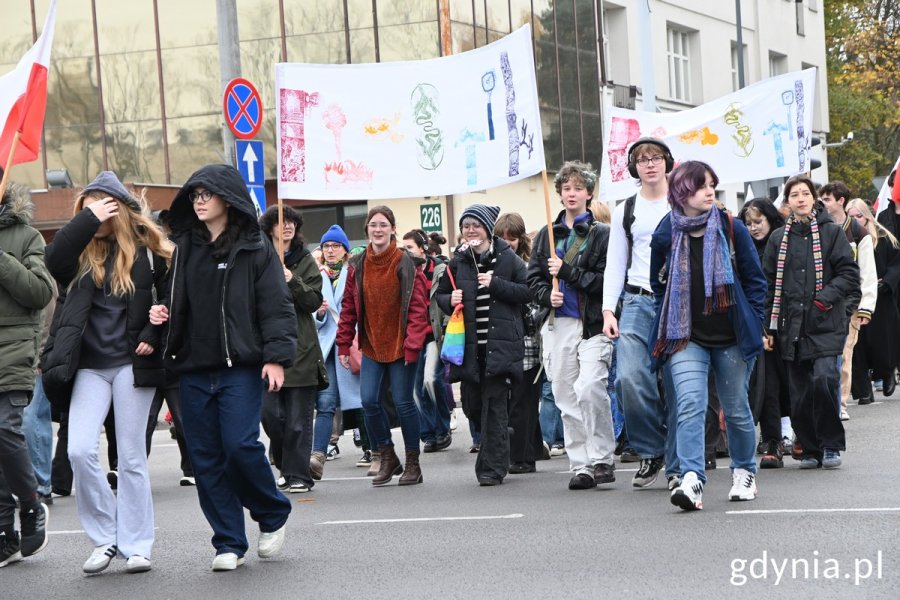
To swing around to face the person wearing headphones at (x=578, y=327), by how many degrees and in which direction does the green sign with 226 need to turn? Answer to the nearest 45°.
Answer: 0° — it already faces them

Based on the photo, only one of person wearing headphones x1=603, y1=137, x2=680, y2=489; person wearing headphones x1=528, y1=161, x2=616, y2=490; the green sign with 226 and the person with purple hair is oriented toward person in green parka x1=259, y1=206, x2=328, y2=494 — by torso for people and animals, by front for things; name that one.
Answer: the green sign with 226

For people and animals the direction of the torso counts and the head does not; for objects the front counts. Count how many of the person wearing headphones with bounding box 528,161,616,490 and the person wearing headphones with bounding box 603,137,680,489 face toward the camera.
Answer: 2

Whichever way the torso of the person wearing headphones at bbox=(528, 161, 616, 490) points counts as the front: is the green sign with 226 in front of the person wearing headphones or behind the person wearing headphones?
behind

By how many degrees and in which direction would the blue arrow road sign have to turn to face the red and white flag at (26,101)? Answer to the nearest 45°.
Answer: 0° — it already faces it

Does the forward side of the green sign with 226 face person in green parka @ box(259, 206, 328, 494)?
yes

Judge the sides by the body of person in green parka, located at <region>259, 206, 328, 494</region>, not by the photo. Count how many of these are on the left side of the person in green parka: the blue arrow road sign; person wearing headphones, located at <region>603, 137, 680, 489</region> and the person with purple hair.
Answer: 2

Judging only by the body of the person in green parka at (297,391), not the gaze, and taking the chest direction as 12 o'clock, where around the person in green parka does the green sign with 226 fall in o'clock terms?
The green sign with 226 is roughly at 5 o'clock from the person in green parka.
